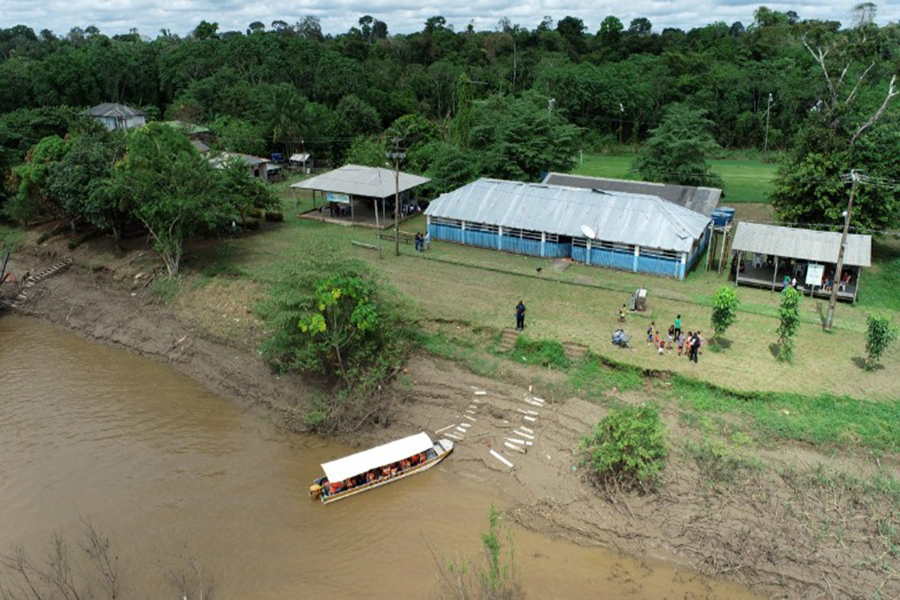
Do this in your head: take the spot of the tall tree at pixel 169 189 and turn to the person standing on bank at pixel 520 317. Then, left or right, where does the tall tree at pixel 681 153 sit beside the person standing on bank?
left

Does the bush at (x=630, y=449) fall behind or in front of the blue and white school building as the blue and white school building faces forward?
in front

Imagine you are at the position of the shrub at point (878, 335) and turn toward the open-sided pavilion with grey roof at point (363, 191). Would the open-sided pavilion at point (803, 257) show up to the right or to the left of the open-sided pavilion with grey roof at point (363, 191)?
right

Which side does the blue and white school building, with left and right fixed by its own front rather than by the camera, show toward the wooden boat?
front

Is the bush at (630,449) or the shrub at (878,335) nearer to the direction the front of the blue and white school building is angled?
the bush

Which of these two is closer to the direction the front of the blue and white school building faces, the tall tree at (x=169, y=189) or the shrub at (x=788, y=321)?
the shrub

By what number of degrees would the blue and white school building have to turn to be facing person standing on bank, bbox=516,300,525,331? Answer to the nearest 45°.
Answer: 0° — it already faces them

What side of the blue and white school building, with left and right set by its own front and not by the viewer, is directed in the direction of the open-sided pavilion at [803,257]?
left

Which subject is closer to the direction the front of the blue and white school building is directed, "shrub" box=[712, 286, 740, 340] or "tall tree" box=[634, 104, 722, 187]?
the shrub

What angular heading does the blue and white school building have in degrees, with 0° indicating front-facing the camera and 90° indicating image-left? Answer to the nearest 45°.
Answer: approximately 0°

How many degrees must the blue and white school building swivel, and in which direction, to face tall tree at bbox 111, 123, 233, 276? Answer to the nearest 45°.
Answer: approximately 90° to its right

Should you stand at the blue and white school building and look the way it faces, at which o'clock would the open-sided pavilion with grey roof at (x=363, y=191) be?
The open-sided pavilion with grey roof is roughly at 4 o'clock from the blue and white school building.

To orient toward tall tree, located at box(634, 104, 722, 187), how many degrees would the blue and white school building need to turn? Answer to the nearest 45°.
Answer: approximately 135° to its left
